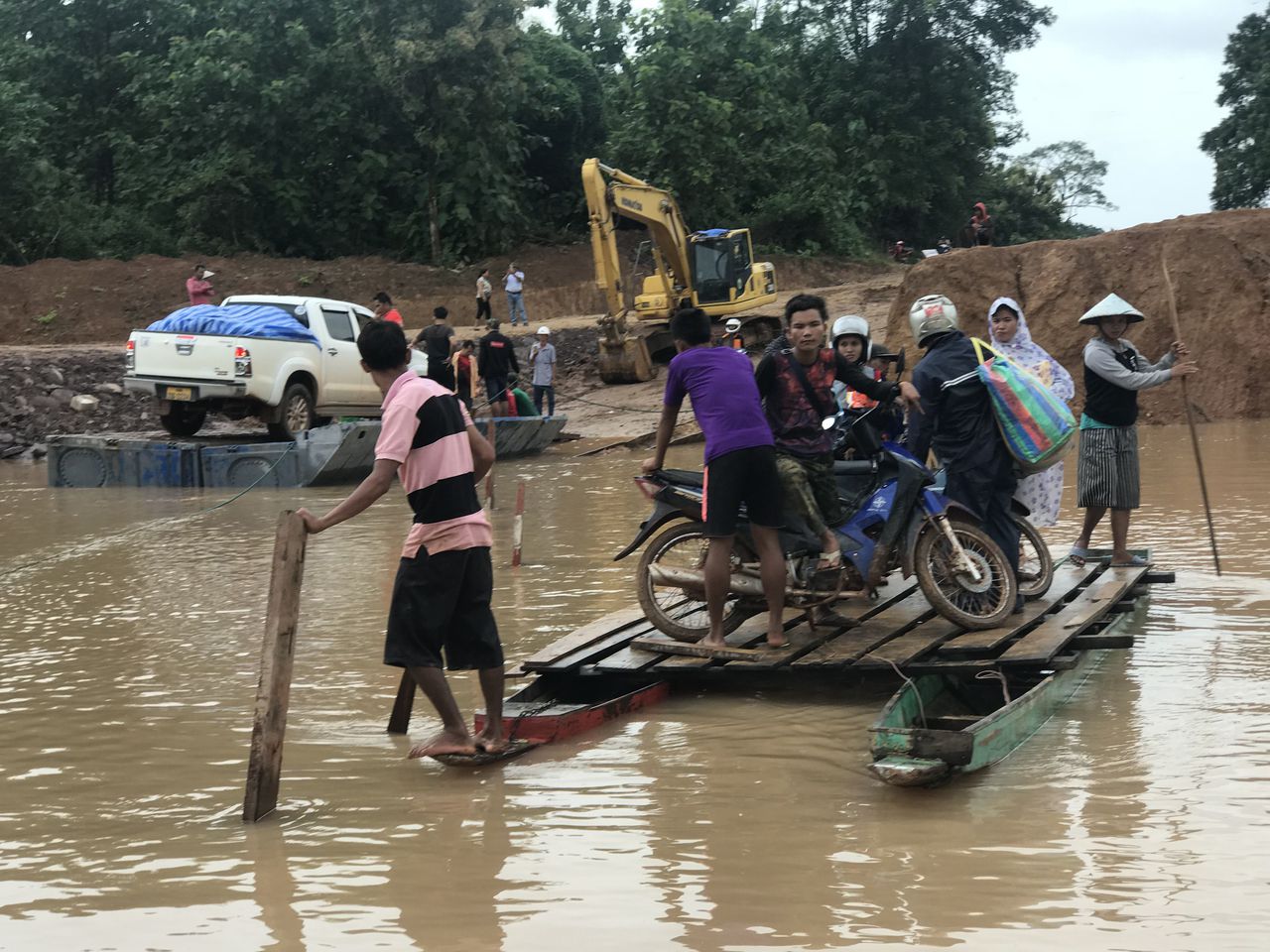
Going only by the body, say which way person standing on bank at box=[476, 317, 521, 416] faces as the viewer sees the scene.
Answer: away from the camera

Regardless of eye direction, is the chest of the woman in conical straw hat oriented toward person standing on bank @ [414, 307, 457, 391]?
no

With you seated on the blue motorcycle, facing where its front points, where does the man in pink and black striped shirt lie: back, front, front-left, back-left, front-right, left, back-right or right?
back-right

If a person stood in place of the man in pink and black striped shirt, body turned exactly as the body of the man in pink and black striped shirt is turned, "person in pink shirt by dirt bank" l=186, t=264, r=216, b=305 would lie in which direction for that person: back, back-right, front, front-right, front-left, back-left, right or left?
front-right

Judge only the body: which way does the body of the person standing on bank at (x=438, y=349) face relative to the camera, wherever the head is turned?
away from the camera

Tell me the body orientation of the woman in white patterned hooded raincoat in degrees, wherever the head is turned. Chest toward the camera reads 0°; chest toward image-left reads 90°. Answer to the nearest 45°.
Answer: approximately 45°

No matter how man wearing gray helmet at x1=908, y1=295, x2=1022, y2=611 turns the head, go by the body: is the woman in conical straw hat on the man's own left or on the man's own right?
on the man's own right

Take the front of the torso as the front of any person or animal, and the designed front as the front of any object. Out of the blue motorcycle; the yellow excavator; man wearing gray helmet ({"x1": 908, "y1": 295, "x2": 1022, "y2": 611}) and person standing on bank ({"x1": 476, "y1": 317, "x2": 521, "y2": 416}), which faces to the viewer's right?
the blue motorcycle

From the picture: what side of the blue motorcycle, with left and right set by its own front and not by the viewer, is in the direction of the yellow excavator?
left

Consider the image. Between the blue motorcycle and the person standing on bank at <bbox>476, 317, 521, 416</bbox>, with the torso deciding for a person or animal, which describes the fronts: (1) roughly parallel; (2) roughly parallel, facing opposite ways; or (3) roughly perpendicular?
roughly perpendicular

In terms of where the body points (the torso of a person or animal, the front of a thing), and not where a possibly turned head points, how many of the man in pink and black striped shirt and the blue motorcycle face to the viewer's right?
1

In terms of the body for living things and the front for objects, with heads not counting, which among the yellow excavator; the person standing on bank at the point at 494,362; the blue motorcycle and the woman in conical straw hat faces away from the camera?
the person standing on bank

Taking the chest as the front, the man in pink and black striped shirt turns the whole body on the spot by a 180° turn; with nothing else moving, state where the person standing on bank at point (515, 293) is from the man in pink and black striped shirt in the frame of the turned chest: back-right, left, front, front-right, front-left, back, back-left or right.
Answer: back-left

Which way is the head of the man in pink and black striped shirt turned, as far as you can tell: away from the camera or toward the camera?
away from the camera

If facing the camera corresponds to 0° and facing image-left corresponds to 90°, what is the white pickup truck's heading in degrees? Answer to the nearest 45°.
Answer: approximately 225°

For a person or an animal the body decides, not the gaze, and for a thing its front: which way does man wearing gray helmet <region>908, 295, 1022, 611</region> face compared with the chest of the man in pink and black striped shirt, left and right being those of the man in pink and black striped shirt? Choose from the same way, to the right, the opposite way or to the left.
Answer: the same way

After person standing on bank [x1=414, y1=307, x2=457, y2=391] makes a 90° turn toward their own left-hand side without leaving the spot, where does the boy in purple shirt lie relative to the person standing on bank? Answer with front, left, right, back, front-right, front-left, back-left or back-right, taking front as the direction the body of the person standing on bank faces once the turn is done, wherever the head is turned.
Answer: left

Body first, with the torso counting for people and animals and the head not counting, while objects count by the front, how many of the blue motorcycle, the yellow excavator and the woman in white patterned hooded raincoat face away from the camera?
0

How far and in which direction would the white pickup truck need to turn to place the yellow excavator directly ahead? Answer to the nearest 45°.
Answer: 0° — it already faces it

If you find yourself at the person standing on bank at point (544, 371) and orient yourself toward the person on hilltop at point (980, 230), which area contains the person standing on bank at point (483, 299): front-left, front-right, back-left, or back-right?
front-left
